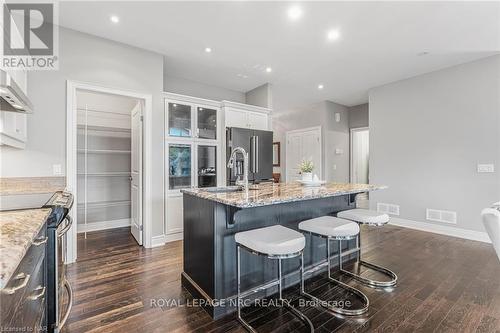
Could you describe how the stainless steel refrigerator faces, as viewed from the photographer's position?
facing the viewer and to the right of the viewer

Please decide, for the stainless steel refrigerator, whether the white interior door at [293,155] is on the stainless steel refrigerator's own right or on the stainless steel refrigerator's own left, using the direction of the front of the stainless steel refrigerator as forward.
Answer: on the stainless steel refrigerator's own left

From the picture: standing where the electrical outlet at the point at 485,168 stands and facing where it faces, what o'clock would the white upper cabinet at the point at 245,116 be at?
The white upper cabinet is roughly at 2 o'clock from the electrical outlet.

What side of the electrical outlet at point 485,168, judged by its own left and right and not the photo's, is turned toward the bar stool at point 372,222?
front

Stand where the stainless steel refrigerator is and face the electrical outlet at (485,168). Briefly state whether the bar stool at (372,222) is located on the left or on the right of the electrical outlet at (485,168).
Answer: right

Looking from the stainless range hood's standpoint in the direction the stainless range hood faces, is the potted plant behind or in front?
in front

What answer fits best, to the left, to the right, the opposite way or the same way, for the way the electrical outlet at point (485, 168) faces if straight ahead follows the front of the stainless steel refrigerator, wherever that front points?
to the right

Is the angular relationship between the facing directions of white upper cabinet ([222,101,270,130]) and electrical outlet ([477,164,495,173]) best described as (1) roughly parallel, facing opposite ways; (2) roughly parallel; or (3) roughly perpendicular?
roughly perpendicular

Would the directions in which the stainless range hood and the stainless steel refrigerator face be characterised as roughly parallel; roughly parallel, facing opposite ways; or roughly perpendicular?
roughly perpendicular

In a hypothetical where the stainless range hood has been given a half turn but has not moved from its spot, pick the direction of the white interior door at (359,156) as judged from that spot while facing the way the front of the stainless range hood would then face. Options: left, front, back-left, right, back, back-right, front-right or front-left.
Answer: back

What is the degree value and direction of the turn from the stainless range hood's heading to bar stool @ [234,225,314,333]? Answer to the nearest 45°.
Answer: approximately 45° to its right

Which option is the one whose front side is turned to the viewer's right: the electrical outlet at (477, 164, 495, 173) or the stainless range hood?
the stainless range hood

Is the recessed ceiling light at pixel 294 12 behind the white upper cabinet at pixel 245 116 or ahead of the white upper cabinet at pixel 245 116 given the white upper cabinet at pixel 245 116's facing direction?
ahead

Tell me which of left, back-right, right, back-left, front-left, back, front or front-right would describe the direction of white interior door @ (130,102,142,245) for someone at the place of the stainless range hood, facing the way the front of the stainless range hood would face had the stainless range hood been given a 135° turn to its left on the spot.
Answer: right

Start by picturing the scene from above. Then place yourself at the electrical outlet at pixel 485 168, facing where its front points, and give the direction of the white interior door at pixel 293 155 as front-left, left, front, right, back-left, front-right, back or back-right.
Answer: right

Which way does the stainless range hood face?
to the viewer's right

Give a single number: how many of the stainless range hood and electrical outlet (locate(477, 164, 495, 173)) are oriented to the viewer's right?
1
